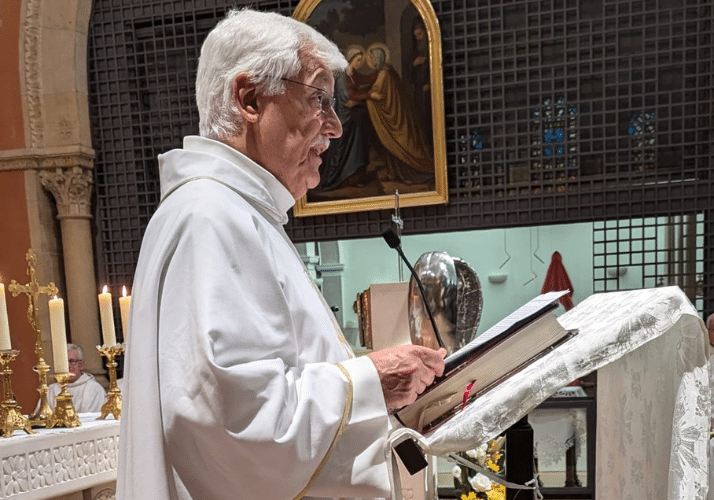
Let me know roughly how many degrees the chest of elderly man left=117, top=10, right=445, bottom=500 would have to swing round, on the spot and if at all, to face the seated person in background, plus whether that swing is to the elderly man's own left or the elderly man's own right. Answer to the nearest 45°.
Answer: approximately 90° to the elderly man's own left

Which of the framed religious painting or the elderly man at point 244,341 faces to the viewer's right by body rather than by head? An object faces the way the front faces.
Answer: the elderly man

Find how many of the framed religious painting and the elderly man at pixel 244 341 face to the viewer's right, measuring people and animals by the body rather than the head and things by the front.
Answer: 1

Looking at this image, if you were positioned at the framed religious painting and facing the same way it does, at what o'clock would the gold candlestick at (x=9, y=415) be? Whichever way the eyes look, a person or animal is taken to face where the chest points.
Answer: The gold candlestick is roughly at 1 o'clock from the framed religious painting.

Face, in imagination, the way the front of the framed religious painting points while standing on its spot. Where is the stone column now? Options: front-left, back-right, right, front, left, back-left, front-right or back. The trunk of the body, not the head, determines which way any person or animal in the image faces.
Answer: right

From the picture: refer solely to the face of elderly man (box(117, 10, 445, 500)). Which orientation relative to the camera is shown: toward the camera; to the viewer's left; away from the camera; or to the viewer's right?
to the viewer's right

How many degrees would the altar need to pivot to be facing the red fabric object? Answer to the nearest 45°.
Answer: approximately 90° to its left

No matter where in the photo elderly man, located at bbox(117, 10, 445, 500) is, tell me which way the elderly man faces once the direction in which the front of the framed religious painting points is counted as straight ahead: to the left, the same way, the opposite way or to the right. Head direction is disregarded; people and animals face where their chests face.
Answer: to the left

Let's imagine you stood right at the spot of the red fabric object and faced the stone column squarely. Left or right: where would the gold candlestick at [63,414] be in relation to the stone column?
left

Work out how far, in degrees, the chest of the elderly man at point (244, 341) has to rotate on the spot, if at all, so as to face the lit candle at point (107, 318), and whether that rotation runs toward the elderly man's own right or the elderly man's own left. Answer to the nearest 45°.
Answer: approximately 90° to the elderly man's own left

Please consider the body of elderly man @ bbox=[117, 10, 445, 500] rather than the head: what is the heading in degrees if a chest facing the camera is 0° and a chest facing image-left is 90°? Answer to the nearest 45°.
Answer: approximately 270°

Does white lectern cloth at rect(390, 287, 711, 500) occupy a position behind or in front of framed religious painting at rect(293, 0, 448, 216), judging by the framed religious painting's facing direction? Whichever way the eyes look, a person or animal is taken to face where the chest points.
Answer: in front
